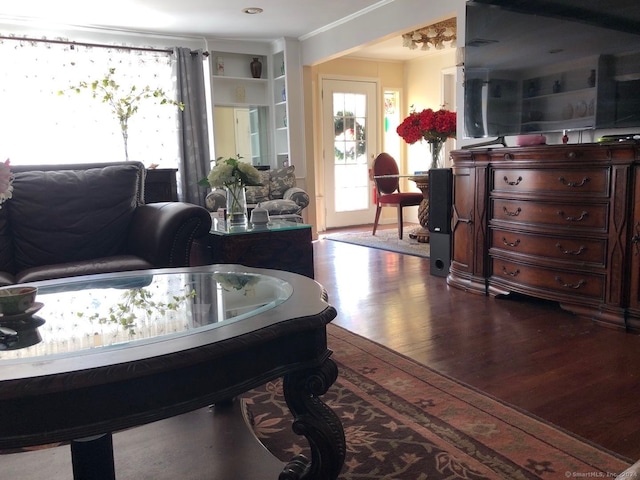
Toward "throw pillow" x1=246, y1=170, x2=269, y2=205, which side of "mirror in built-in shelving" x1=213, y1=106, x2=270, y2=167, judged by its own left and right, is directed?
front

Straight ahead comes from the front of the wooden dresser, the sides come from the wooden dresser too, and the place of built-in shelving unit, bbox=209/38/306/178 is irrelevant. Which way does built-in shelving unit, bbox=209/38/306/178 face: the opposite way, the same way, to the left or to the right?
to the left

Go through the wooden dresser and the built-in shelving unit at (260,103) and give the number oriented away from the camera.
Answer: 0

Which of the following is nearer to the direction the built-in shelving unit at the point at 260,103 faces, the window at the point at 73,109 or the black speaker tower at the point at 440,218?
the black speaker tower

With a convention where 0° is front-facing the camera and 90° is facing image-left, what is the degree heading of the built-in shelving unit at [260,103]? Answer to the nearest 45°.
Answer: approximately 0°

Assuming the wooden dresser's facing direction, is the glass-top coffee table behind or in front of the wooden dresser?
in front

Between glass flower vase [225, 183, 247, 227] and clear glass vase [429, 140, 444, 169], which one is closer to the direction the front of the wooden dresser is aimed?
the glass flower vase

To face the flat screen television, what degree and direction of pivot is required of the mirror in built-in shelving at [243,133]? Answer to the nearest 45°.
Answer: approximately 45° to its left

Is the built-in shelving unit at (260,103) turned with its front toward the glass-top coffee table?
yes

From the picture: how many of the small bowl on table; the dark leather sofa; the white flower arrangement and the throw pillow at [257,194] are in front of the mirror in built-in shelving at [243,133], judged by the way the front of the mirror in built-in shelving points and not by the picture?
4

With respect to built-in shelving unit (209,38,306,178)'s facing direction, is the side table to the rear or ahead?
ahead

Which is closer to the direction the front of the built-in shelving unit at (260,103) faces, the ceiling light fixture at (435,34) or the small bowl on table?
the small bowl on table
